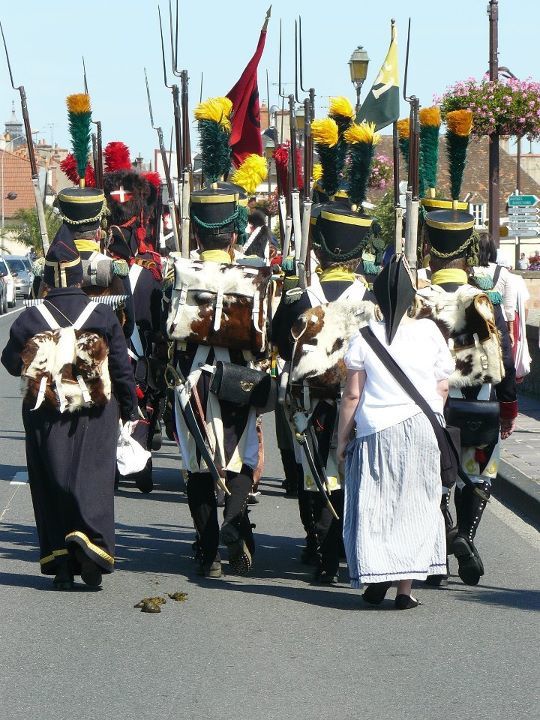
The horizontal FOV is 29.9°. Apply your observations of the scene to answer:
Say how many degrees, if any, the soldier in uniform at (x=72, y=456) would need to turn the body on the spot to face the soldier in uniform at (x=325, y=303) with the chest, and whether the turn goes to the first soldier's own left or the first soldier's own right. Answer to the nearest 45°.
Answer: approximately 90° to the first soldier's own right

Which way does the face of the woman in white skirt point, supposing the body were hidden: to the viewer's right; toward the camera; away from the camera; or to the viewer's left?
away from the camera

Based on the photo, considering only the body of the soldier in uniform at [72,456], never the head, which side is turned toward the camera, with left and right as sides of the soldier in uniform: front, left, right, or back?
back

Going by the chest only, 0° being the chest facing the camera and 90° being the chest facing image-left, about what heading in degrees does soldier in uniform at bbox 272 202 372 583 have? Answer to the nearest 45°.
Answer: approximately 180°

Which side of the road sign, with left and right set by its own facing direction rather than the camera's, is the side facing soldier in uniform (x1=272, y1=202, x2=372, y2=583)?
front

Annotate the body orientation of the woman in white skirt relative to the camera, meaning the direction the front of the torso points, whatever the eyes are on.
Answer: away from the camera

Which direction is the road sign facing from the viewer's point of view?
toward the camera

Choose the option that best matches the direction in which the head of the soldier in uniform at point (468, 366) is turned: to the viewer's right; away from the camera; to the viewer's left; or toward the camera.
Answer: away from the camera

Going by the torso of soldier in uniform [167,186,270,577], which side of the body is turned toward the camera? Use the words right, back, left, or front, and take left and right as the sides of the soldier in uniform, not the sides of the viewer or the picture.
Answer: back

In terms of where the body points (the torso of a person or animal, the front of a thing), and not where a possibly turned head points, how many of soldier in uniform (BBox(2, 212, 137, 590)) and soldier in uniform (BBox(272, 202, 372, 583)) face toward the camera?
0

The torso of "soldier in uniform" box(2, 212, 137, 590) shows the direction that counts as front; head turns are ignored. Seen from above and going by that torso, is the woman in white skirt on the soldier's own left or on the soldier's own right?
on the soldier's own right
